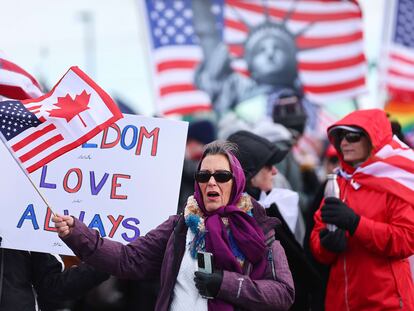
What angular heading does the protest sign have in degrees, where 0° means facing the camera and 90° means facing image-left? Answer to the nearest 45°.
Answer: approximately 0°

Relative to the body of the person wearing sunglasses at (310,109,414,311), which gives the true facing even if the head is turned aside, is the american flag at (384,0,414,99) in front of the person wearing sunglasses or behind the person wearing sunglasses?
behind

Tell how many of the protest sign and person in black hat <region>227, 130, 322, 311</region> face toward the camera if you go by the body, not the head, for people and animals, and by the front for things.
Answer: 1

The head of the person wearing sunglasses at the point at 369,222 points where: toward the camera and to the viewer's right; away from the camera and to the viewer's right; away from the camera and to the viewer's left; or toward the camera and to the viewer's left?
toward the camera and to the viewer's left

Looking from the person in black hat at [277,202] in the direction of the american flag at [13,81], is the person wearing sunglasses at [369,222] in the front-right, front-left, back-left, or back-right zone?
back-left

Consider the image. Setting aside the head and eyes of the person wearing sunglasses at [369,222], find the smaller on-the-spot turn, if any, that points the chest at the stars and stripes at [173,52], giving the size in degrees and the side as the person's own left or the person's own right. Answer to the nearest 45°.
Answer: approximately 90° to the person's own right

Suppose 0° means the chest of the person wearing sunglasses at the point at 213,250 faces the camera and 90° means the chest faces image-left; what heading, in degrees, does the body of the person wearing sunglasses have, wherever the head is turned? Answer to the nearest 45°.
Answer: approximately 45°
